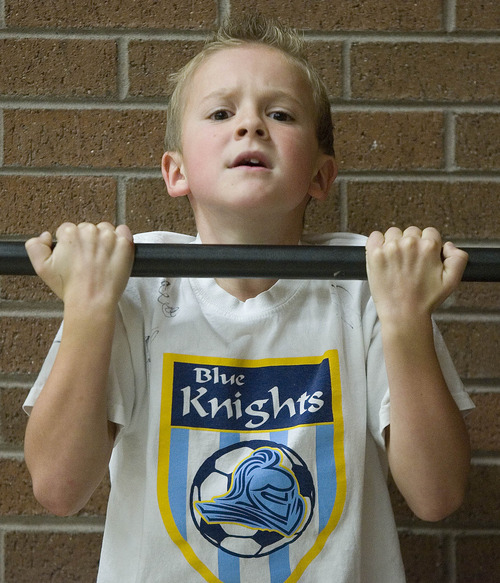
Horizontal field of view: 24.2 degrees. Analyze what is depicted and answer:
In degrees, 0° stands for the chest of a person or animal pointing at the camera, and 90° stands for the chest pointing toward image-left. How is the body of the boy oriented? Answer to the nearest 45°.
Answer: approximately 0°
